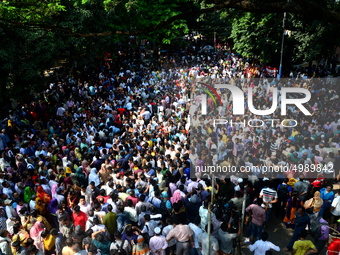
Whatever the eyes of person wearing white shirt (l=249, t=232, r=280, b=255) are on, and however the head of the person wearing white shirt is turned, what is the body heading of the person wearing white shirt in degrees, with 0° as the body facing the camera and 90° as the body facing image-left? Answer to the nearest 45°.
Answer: approximately 180°

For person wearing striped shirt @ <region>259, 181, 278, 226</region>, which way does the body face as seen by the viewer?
away from the camera

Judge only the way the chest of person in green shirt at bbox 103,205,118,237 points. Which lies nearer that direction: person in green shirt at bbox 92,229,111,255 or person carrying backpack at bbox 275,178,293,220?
the person carrying backpack

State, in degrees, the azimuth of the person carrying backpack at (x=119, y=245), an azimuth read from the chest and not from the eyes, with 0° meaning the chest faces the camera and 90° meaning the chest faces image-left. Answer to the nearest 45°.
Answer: approximately 180°

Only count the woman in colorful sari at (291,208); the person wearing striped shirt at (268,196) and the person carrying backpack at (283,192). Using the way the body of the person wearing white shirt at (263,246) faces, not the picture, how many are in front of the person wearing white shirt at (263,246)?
3

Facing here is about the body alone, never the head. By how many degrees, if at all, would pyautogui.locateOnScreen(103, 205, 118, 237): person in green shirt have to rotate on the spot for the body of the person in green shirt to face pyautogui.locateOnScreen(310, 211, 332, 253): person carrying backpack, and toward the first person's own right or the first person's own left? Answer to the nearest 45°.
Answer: approximately 90° to the first person's own right

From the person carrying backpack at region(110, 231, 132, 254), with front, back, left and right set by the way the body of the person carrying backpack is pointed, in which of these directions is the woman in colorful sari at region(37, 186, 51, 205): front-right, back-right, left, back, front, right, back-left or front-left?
front-left

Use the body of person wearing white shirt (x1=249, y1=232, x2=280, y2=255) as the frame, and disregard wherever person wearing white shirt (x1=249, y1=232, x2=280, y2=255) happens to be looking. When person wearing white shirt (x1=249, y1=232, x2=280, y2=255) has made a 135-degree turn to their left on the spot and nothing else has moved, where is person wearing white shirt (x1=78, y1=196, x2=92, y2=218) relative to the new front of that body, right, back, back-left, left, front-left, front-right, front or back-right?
front-right

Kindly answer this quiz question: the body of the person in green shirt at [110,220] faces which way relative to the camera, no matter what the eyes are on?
away from the camera

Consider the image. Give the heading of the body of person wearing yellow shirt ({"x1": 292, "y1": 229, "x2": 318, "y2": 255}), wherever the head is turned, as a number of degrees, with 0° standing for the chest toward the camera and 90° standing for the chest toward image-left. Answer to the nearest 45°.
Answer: approximately 180°

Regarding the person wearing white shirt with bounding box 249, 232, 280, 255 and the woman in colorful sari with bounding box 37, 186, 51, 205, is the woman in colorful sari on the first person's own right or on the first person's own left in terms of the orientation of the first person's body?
on the first person's own left

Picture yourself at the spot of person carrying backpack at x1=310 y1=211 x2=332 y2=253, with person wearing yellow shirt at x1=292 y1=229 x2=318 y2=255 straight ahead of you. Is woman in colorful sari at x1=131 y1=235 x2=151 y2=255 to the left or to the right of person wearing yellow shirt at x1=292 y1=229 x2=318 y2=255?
right
